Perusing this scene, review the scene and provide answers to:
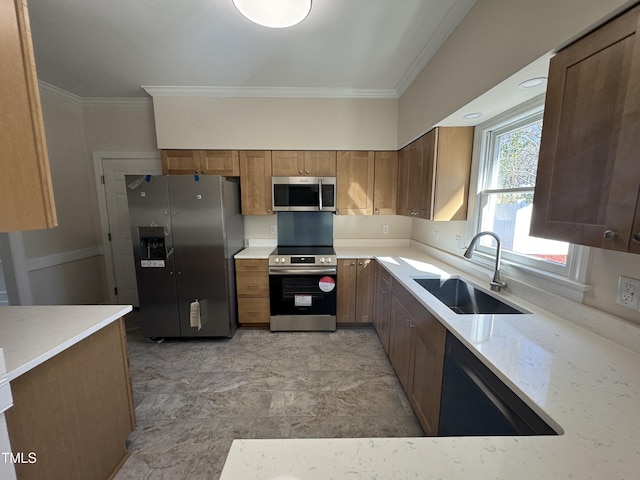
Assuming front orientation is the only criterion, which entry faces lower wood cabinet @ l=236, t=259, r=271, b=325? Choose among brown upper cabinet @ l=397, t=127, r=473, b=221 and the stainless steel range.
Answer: the brown upper cabinet

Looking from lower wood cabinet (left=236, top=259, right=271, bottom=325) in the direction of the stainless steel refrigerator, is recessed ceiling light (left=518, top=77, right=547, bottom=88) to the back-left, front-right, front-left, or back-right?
back-left

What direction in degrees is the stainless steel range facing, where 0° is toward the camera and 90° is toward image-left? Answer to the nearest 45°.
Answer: approximately 0°

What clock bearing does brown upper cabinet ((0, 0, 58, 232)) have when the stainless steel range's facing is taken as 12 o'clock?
The brown upper cabinet is roughly at 1 o'clock from the stainless steel range.

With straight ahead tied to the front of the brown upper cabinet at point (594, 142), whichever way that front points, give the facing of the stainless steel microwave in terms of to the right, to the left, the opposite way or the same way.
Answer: to the left

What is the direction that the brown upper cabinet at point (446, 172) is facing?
to the viewer's left

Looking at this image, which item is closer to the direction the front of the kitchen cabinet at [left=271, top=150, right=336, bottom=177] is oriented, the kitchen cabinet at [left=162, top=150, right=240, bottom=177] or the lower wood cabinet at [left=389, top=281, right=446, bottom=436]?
the lower wood cabinet

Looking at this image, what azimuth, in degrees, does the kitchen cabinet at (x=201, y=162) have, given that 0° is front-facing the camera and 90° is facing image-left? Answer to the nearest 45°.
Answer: approximately 0°
